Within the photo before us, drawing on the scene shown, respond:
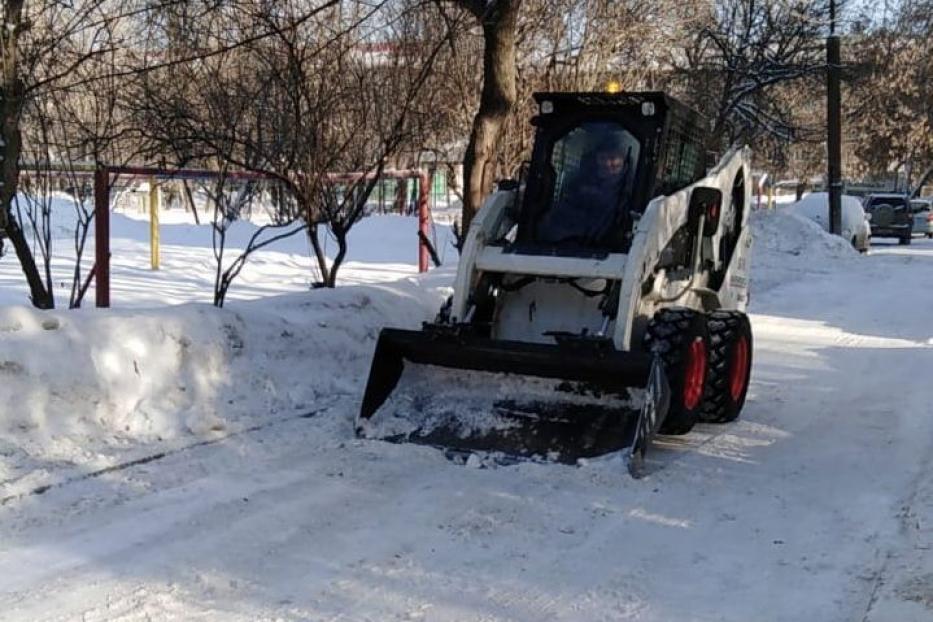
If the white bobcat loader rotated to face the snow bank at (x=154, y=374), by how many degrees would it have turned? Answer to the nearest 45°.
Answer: approximately 45° to its right

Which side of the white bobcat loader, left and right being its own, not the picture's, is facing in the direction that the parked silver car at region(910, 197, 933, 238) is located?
back

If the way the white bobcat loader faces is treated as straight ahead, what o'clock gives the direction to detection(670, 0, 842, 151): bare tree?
The bare tree is roughly at 5 o'clock from the white bobcat loader.

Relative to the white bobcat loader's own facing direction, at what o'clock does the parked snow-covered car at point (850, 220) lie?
The parked snow-covered car is roughly at 5 o'clock from the white bobcat loader.

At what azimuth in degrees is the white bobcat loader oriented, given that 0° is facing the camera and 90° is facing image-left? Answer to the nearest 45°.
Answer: approximately 45°
